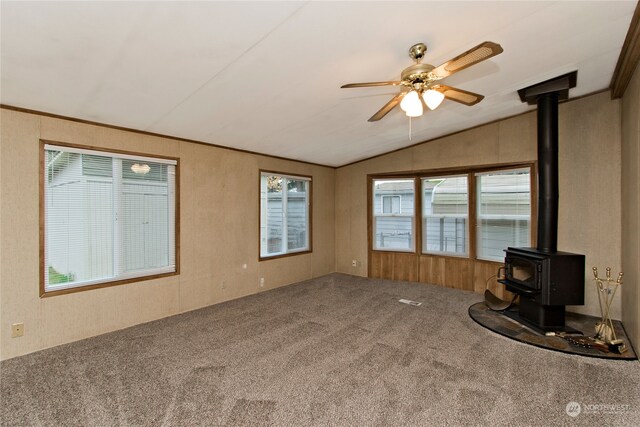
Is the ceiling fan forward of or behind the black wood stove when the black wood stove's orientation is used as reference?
forward

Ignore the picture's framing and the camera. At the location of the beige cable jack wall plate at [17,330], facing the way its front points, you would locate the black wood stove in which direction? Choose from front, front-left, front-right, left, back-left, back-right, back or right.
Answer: front-left

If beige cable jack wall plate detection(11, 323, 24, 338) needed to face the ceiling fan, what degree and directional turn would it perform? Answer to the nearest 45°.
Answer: approximately 45° to its left

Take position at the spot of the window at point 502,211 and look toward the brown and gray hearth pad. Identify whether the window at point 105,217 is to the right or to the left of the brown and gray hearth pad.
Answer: right

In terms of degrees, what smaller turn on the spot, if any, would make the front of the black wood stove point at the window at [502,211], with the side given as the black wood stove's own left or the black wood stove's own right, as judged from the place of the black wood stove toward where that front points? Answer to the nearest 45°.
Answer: approximately 90° to the black wood stove's own right

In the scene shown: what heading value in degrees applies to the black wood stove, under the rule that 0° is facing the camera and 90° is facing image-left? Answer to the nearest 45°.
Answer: approximately 45°

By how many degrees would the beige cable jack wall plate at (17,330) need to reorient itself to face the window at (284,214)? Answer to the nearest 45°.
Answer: approximately 90° to its left

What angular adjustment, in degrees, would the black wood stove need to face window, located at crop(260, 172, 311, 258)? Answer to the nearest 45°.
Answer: approximately 45° to its right

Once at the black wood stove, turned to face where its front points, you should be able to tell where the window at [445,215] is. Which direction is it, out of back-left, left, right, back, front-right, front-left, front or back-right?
right
